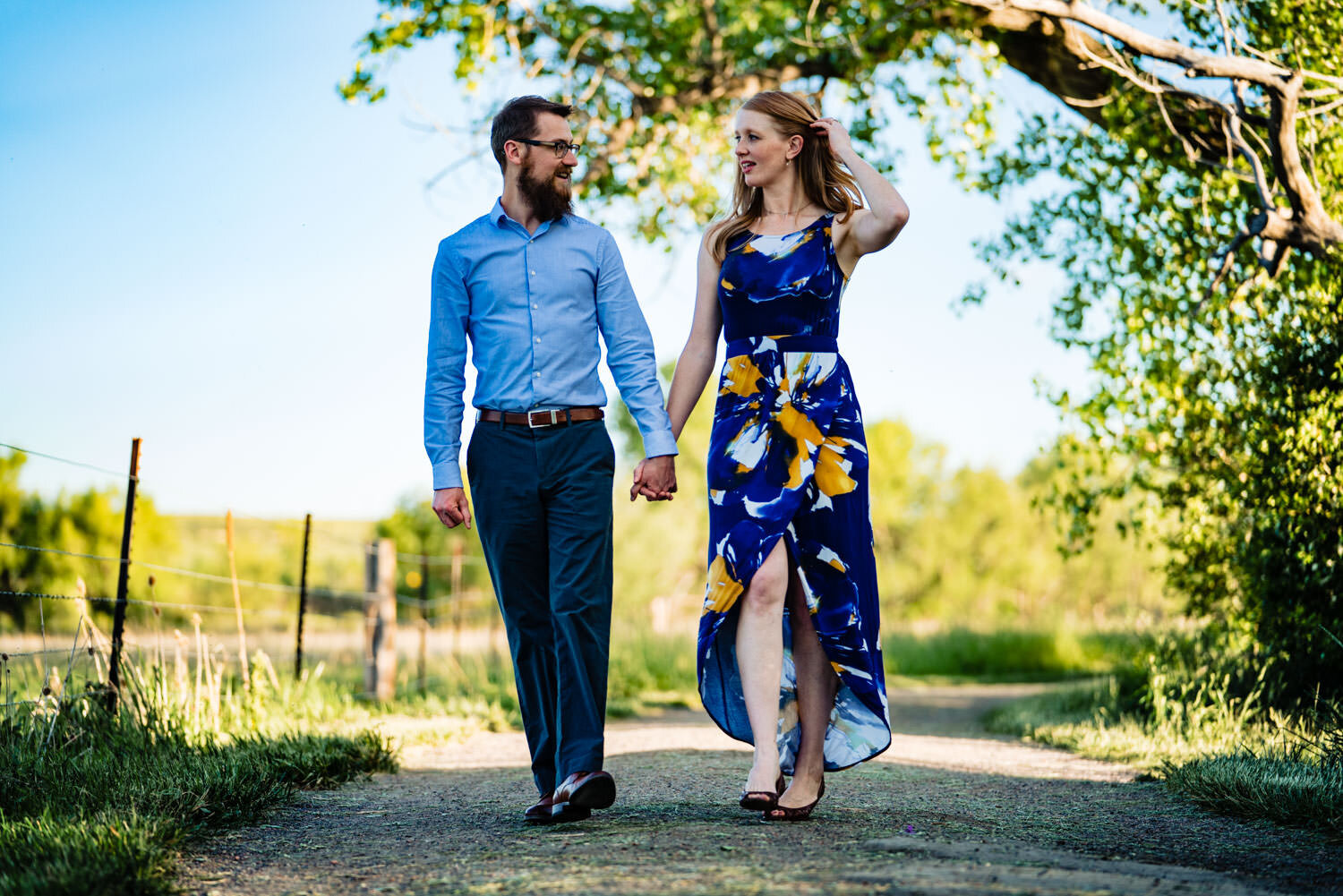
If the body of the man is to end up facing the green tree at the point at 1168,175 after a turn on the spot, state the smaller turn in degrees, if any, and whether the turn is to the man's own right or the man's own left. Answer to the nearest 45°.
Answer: approximately 135° to the man's own left

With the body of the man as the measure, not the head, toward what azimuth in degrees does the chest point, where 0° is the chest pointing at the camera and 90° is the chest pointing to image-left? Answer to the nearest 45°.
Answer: approximately 0°

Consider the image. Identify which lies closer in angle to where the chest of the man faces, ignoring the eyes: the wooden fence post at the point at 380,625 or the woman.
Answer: the woman

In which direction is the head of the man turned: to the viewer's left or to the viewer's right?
to the viewer's right

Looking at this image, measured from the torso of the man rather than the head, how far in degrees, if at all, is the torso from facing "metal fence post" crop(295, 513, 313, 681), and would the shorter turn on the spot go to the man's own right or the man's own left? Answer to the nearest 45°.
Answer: approximately 180°

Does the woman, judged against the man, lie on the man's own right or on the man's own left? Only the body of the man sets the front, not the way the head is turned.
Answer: on the man's own left

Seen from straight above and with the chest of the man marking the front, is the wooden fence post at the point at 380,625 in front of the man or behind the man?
behind

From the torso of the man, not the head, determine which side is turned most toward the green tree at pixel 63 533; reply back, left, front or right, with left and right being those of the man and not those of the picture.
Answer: back
